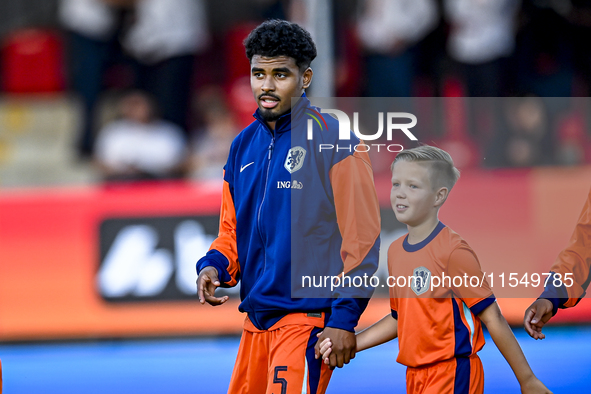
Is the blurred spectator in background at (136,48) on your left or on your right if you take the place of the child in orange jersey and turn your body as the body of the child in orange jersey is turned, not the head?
on your right

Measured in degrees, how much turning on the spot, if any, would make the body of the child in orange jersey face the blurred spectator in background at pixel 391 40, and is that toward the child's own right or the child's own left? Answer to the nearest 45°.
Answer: approximately 135° to the child's own right

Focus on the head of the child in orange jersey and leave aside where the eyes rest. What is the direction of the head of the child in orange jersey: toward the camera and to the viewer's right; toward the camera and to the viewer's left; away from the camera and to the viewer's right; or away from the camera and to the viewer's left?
toward the camera and to the viewer's left

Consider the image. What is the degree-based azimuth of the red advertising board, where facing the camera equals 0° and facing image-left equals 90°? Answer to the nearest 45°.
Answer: approximately 0°

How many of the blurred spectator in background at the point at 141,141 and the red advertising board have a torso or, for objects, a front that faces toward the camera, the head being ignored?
2

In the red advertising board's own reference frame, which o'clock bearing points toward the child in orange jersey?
The child in orange jersey is roughly at 11 o'clock from the red advertising board.
